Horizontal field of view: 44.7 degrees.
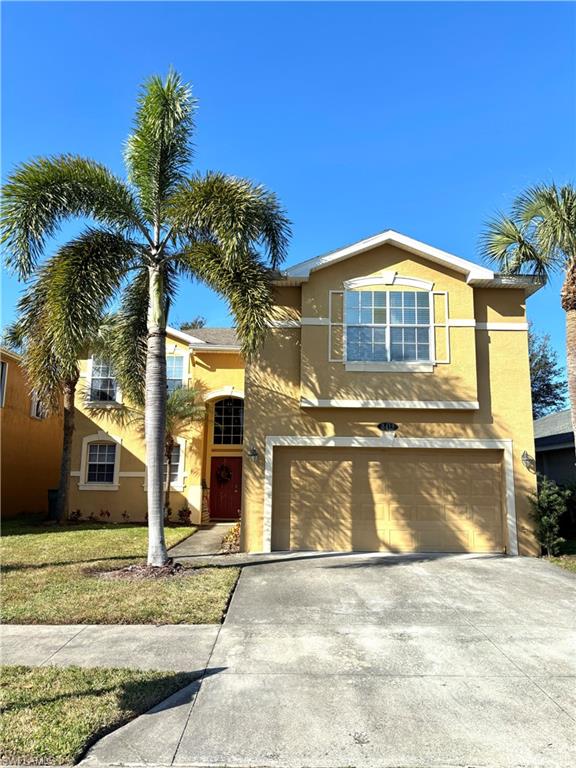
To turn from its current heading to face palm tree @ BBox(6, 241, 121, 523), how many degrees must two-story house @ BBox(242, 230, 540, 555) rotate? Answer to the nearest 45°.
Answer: approximately 45° to its right

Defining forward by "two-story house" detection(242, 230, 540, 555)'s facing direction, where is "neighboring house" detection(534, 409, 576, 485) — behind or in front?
behind

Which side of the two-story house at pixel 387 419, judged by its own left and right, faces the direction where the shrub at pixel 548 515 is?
left

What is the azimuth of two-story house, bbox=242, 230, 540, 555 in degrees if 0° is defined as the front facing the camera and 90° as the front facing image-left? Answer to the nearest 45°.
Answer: approximately 0°
